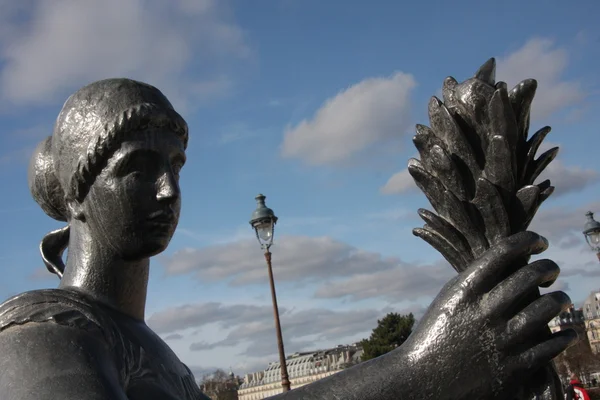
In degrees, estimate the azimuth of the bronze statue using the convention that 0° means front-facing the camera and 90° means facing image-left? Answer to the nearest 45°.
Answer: approximately 315°
